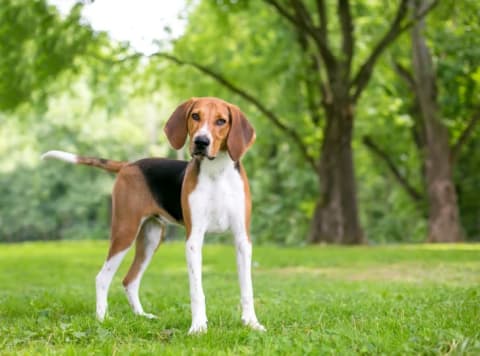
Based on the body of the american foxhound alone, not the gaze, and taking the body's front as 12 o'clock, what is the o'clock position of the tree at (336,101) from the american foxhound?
The tree is roughly at 8 o'clock from the american foxhound.

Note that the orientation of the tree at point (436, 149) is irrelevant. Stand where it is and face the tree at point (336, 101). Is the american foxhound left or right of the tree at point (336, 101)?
left

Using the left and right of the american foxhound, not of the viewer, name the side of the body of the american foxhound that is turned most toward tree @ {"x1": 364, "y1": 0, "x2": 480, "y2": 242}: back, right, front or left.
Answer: left

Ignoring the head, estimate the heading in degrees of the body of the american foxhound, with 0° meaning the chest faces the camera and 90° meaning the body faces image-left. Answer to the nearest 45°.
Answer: approximately 315°
